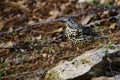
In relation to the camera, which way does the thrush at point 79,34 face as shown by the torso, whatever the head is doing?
to the viewer's left
